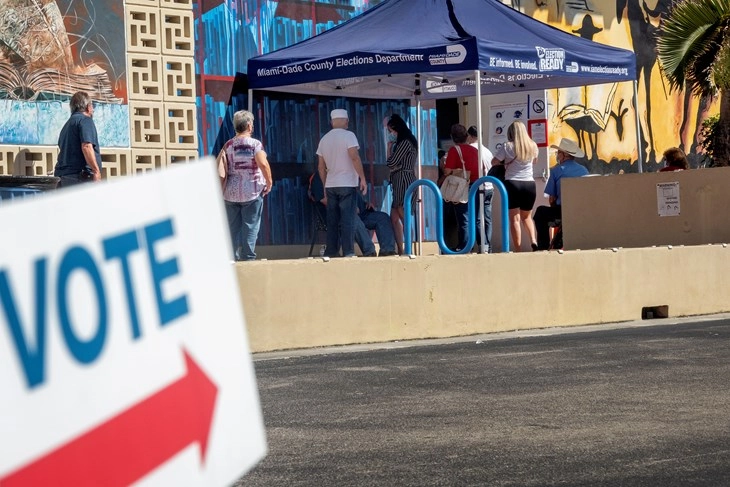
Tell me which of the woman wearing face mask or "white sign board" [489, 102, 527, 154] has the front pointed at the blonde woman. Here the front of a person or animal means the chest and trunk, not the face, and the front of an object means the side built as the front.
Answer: the white sign board

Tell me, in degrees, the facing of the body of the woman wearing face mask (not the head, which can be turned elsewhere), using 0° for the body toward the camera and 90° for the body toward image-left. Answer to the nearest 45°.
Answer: approximately 90°

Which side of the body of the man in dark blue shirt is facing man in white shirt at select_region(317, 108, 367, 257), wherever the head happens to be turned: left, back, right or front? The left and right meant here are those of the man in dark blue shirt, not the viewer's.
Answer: front

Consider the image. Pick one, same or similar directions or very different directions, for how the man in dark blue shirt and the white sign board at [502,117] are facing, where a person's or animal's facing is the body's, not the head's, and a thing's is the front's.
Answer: very different directions

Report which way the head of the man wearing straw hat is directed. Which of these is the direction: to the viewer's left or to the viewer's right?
to the viewer's left

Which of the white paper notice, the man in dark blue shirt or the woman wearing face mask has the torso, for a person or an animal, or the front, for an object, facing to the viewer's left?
the woman wearing face mask

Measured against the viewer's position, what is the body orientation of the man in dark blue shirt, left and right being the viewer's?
facing away from the viewer and to the right of the viewer

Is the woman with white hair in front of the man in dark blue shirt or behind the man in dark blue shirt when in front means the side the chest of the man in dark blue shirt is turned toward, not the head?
in front
